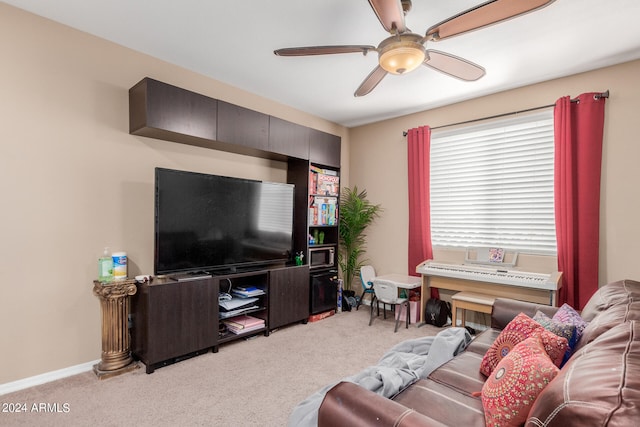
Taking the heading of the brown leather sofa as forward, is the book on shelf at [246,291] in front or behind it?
in front

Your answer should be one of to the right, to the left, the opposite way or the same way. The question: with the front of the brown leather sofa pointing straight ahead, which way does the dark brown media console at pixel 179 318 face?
the opposite way

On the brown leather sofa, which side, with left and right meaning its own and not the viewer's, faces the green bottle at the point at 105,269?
front

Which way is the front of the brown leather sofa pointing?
to the viewer's left

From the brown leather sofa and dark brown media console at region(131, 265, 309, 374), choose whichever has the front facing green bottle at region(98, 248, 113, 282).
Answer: the brown leather sofa

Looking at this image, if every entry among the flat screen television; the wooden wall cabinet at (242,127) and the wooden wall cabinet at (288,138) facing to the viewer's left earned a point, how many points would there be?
0

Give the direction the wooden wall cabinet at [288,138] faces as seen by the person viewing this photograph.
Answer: facing the viewer and to the right of the viewer

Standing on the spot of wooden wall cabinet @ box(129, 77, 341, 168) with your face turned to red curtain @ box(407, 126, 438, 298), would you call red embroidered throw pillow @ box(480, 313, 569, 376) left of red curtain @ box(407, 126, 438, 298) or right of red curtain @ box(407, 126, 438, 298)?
right

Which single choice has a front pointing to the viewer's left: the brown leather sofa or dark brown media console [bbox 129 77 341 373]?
the brown leather sofa

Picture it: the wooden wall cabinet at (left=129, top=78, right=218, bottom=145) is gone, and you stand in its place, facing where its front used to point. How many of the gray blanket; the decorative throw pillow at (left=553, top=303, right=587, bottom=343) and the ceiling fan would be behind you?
0

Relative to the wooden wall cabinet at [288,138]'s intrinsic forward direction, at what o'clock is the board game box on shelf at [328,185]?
The board game box on shelf is roughly at 9 o'clock from the wooden wall cabinet.

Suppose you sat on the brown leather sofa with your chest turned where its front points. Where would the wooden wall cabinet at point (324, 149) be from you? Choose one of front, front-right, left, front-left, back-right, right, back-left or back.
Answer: front-right

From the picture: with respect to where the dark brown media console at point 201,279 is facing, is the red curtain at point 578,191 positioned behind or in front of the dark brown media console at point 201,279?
in front

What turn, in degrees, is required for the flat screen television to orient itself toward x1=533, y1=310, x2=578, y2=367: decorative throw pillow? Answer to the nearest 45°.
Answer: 0° — it already faces it
